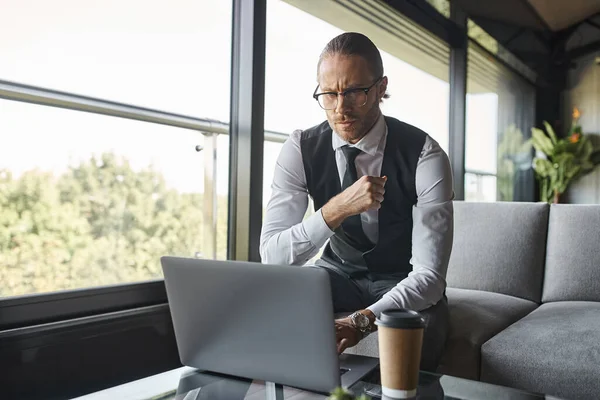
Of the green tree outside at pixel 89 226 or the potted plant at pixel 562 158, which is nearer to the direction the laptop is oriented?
the potted plant

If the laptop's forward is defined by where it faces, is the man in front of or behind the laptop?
in front

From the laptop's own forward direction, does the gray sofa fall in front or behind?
in front

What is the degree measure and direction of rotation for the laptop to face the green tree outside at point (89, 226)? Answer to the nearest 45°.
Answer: approximately 90° to its left

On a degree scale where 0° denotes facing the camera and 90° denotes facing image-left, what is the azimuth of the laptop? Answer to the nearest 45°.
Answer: approximately 225°

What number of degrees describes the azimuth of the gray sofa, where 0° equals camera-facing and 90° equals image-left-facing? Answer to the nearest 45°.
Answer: approximately 45°

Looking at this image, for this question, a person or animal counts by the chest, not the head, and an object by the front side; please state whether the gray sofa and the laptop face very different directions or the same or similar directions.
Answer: very different directions
